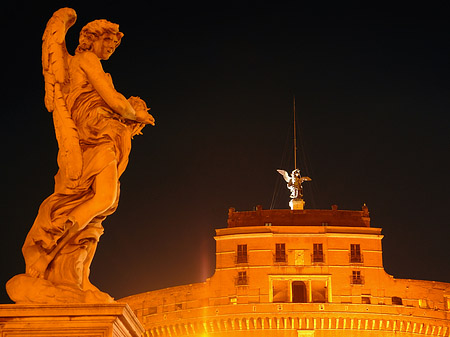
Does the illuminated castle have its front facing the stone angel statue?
yes

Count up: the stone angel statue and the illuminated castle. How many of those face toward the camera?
1

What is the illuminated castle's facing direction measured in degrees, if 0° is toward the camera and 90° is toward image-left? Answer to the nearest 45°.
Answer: approximately 0°

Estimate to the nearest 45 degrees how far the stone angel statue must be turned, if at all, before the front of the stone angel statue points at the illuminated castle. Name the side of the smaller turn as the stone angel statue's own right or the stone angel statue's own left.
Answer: approximately 90° to the stone angel statue's own left

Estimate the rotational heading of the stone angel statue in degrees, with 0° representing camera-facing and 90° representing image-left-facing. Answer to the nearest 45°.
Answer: approximately 270°

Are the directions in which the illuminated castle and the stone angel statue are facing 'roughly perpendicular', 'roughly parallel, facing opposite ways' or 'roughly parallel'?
roughly perpendicular
